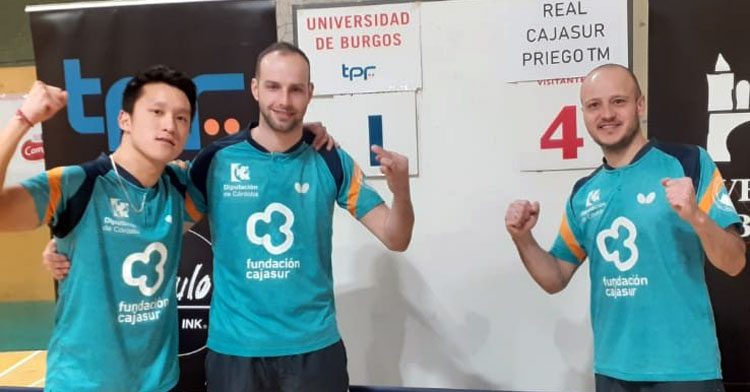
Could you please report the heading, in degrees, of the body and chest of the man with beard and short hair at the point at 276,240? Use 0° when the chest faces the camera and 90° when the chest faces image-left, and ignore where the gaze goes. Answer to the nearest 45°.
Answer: approximately 0°

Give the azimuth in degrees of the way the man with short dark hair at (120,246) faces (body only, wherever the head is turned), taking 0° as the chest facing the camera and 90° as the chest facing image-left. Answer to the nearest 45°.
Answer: approximately 315°

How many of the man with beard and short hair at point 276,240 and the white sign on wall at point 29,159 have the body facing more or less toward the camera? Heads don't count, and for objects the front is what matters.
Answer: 2

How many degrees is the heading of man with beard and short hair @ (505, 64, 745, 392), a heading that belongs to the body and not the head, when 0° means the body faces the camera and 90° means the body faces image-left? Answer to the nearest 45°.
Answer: approximately 45°
